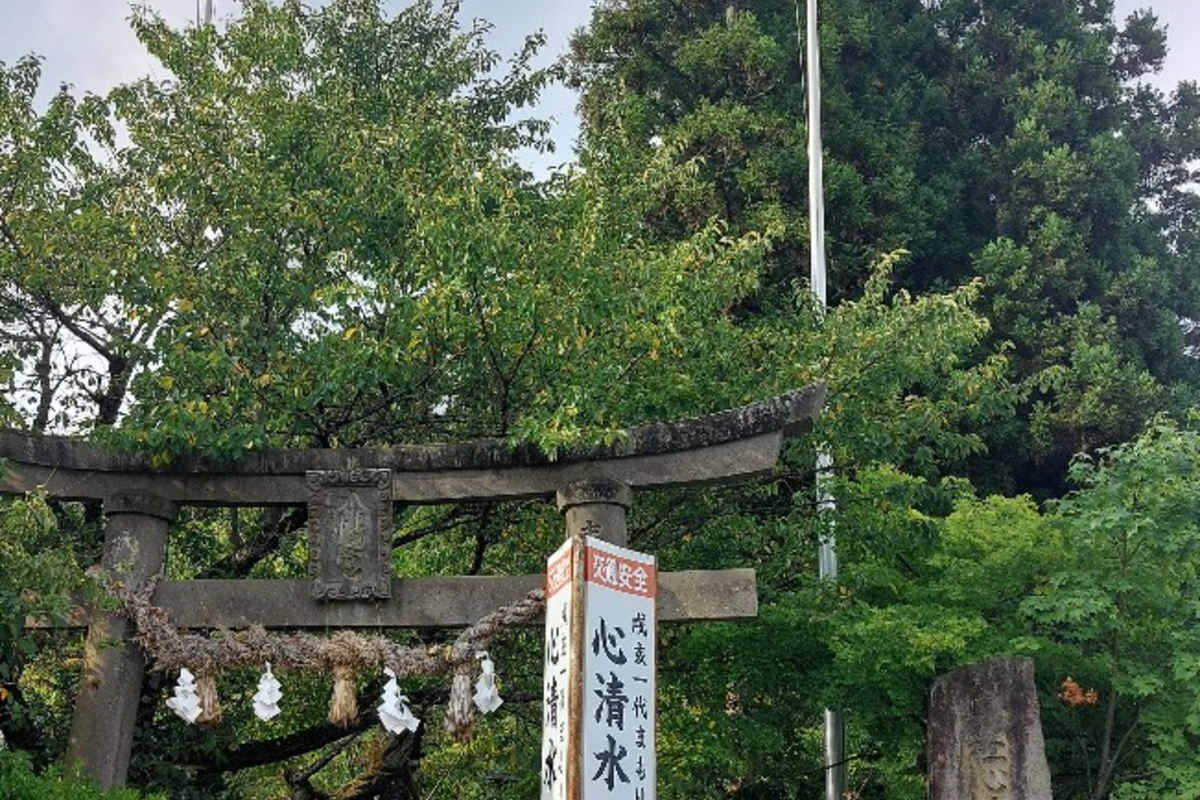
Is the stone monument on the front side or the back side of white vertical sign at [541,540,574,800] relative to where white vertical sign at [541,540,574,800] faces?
on the back side

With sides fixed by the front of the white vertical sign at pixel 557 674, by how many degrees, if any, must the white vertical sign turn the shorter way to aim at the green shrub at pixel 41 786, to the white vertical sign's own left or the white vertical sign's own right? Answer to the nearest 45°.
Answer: approximately 45° to the white vertical sign's own right

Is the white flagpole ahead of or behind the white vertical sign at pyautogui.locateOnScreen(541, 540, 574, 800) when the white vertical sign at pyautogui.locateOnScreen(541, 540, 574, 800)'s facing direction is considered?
behind

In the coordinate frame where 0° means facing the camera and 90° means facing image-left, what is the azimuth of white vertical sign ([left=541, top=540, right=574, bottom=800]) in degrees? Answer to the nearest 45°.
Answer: approximately 45°

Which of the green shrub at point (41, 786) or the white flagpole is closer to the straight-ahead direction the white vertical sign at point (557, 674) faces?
the green shrub

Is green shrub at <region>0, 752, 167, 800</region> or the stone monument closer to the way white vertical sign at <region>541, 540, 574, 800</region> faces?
the green shrub
